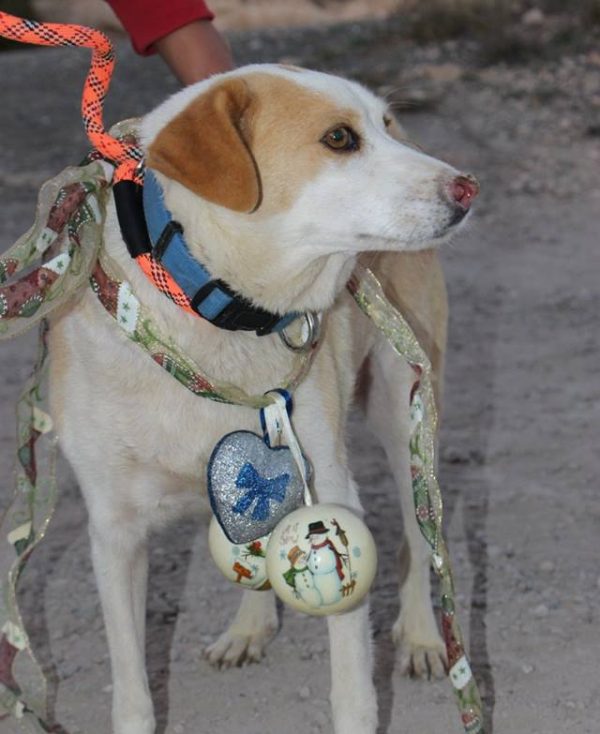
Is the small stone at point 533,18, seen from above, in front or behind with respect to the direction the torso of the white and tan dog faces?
behind

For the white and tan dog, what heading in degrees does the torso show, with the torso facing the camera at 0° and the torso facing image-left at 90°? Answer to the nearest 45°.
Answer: approximately 0°
